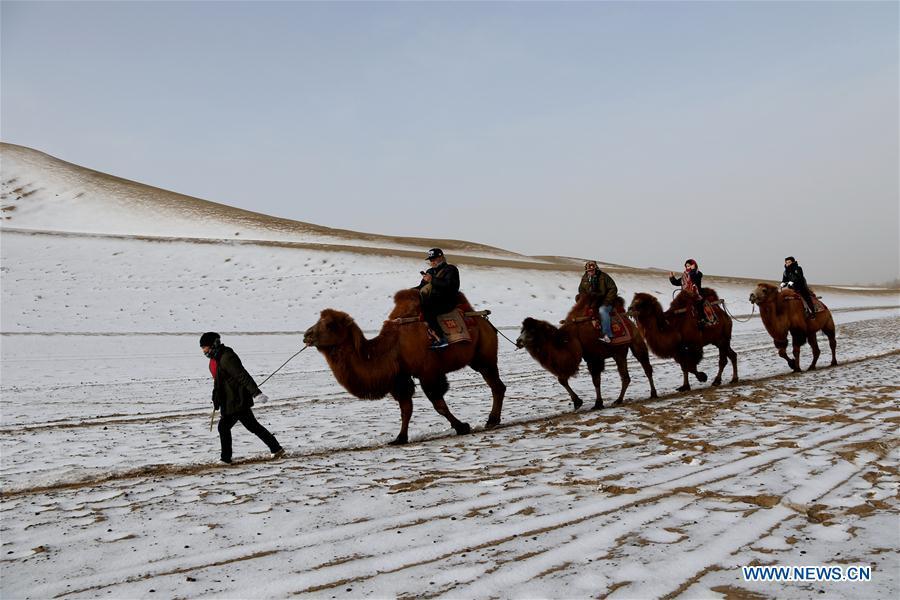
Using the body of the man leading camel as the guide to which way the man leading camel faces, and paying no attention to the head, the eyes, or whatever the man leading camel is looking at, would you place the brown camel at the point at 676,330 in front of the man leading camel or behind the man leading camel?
behind

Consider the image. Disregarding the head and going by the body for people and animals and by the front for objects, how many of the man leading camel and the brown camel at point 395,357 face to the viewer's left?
2

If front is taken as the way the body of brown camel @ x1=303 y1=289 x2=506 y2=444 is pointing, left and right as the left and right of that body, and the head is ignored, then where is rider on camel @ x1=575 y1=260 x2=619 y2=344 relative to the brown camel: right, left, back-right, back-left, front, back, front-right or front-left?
back-right

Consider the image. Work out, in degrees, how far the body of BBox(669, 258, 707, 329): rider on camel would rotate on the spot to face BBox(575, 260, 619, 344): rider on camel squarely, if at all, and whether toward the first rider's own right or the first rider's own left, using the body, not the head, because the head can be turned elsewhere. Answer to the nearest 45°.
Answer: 0° — they already face them

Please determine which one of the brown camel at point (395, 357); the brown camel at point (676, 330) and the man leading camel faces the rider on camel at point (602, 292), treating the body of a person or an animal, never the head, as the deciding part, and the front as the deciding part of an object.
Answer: the brown camel at point (676, 330)

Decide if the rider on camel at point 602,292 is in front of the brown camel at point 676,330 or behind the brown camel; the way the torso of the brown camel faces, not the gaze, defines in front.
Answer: in front

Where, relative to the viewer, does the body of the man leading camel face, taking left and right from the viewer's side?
facing to the left of the viewer

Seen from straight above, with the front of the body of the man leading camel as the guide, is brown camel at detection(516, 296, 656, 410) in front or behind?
behind

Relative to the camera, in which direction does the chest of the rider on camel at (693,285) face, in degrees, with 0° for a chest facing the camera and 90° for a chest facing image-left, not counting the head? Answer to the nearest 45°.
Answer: approximately 45°

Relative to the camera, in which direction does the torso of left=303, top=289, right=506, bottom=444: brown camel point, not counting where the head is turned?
to the viewer's left
